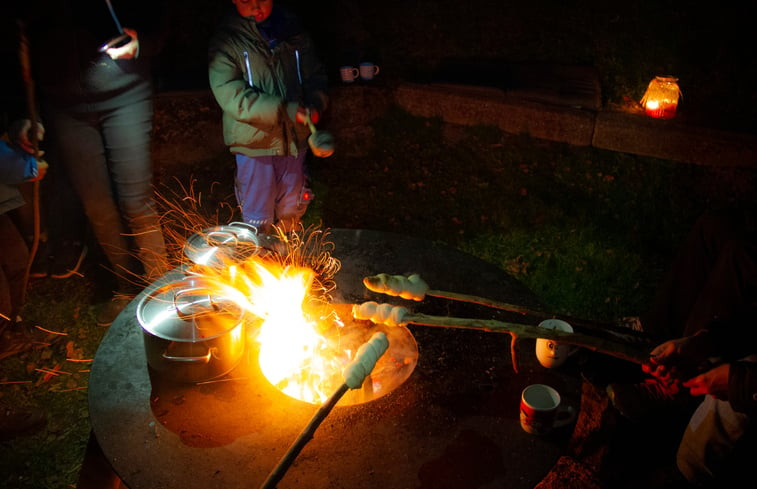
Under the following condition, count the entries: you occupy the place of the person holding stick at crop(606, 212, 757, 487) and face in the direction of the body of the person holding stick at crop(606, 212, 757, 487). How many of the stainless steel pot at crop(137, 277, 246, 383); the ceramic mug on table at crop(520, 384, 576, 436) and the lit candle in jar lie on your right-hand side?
1

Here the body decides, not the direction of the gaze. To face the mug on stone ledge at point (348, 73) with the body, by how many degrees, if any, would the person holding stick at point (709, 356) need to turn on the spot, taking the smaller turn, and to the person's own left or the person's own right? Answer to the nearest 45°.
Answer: approximately 45° to the person's own right

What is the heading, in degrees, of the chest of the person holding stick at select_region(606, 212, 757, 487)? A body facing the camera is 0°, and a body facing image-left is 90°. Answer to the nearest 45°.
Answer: approximately 90°

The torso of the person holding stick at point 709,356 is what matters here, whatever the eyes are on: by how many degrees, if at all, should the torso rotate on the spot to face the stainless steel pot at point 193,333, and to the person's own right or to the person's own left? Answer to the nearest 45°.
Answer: approximately 45° to the person's own left

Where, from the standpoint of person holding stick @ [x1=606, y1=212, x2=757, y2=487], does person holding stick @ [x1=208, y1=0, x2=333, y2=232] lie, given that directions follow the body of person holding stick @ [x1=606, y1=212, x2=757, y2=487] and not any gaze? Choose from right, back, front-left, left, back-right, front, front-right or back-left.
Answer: front

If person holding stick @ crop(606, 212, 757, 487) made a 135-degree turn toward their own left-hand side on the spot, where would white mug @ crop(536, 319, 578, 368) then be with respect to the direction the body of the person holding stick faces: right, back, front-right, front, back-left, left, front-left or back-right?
right

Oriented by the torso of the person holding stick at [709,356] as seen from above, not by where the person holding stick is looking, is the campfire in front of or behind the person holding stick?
in front

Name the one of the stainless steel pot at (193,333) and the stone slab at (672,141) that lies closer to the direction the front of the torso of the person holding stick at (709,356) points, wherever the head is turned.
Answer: the stainless steel pot

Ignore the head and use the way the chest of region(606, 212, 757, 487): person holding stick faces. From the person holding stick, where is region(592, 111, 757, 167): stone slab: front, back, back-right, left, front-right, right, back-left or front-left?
right
